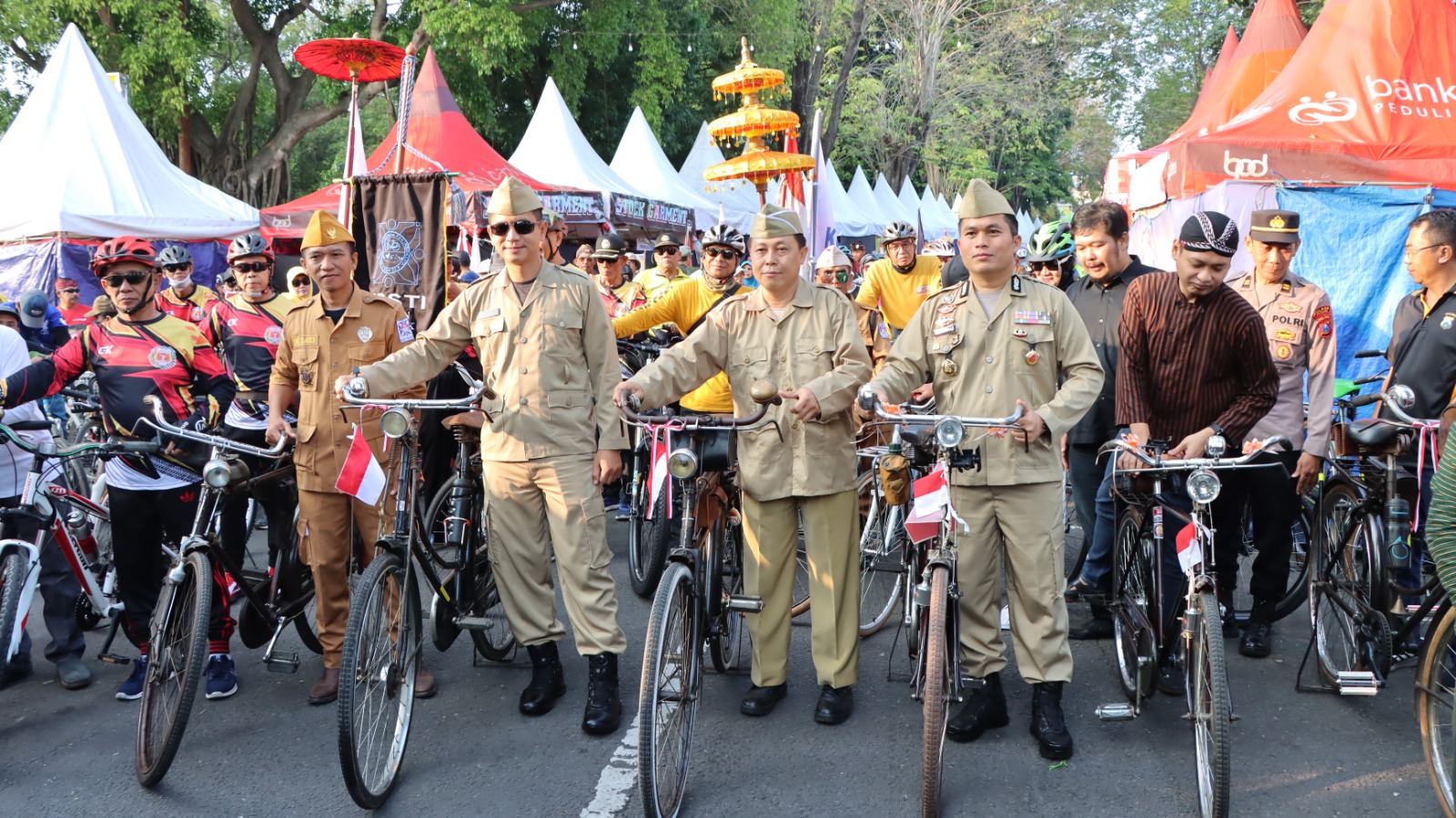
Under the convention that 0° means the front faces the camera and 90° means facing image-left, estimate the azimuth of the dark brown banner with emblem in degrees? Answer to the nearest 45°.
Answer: approximately 0°

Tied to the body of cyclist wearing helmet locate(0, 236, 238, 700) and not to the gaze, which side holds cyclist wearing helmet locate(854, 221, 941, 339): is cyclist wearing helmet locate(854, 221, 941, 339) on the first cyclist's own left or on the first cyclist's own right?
on the first cyclist's own left

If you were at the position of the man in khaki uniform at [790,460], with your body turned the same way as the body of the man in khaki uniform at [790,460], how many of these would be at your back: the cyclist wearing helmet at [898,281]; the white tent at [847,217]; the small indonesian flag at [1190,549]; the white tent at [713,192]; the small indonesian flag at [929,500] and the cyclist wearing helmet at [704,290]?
4

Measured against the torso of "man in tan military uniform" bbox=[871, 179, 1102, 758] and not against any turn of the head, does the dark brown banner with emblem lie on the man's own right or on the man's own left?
on the man's own right

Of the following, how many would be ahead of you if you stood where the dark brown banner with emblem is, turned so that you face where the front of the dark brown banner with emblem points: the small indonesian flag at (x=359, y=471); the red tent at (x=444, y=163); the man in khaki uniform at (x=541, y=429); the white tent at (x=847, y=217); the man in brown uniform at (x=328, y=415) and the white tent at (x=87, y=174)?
3

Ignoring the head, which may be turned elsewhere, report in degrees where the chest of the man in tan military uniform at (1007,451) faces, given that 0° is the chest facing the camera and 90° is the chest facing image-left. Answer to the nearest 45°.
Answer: approximately 0°

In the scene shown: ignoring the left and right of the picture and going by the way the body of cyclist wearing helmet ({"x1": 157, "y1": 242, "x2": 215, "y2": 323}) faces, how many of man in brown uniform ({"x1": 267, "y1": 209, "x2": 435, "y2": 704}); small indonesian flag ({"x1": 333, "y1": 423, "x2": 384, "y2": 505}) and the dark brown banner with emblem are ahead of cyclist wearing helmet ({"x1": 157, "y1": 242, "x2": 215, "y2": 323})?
2
